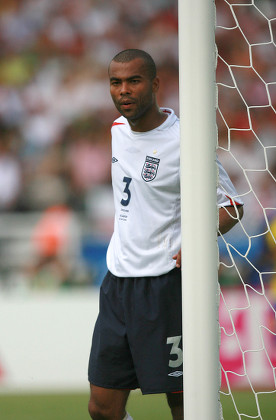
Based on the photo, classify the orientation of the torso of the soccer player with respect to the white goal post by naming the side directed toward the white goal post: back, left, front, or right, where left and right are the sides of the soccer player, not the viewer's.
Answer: left

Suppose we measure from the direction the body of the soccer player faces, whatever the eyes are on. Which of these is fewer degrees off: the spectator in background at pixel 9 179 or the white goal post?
the white goal post

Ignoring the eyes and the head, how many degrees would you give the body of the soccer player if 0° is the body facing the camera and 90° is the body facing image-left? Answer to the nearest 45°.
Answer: approximately 45°

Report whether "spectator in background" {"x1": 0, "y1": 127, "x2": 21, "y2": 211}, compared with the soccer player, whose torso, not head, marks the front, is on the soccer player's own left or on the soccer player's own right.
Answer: on the soccer player's own right

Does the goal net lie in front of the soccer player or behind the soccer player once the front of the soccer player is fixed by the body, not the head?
behind
